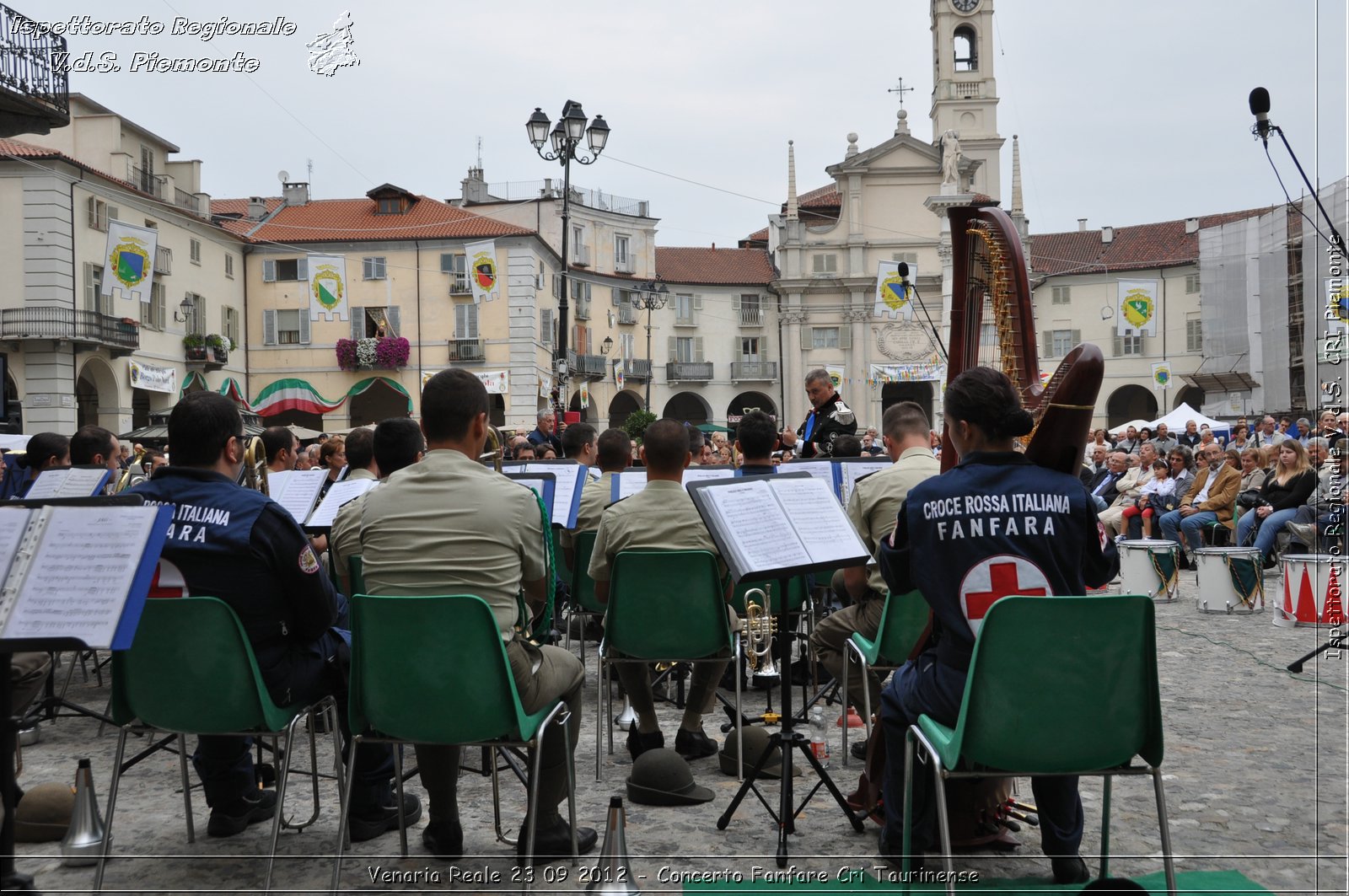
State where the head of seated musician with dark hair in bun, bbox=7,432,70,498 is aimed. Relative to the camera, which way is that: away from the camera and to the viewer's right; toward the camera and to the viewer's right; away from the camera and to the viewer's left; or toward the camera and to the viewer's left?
away from the camera and to the viewer's right

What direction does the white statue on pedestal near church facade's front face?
toward the camera

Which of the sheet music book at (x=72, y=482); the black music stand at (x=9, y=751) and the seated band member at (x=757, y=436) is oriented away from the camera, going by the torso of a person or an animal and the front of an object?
the seated band member

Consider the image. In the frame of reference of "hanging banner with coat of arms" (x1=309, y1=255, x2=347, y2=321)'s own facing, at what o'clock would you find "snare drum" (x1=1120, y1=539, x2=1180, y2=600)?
The snare drum is roughly at 11 o'clock from the hanging banner with coat of arms.

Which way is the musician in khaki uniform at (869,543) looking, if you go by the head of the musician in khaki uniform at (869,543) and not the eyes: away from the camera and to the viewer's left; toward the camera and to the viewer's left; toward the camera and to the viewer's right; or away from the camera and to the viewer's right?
away from the camera and to the viewer's left

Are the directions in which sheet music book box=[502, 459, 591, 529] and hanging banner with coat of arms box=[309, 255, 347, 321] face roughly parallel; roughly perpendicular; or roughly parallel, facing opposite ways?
roughly parallel

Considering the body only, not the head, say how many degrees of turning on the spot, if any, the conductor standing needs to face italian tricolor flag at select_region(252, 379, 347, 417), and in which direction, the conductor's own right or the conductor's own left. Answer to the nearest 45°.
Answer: approximately 90° to the conductor's own right

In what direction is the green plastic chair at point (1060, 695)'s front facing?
away from the camera

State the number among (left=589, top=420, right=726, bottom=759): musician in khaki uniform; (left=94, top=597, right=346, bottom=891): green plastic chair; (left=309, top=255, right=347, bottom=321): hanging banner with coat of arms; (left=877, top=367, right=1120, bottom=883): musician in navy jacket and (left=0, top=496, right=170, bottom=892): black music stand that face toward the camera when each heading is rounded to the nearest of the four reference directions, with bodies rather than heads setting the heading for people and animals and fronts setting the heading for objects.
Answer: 2

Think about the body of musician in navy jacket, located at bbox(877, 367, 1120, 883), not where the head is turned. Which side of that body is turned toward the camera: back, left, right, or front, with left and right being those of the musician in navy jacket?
back

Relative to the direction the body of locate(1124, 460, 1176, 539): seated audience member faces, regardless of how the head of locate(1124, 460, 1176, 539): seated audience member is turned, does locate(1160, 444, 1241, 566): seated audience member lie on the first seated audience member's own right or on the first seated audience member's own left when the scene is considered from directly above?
on the first seated audience member's own left

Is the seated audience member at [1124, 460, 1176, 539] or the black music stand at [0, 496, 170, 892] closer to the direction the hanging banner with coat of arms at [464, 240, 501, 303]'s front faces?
the black music stand

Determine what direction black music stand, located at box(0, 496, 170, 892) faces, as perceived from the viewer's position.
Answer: facing the viewer

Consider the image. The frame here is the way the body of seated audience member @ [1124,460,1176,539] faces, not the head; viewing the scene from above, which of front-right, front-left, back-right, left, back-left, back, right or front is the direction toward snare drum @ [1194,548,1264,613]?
front-left

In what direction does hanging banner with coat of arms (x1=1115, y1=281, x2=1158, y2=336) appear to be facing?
toward the camera

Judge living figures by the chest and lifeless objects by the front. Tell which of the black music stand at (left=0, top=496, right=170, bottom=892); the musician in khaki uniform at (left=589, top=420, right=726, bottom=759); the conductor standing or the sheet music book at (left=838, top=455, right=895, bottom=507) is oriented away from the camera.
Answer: the musician in khaki uniform
